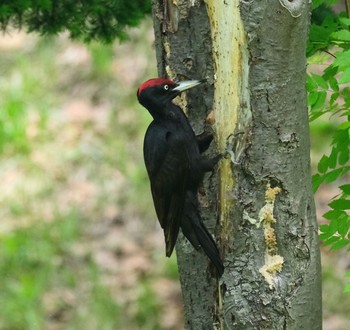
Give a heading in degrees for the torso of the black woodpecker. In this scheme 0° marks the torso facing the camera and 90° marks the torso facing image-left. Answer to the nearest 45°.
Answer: approximately 270°

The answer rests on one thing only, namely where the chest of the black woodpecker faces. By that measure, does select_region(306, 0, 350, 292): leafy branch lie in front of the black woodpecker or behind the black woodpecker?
in front
